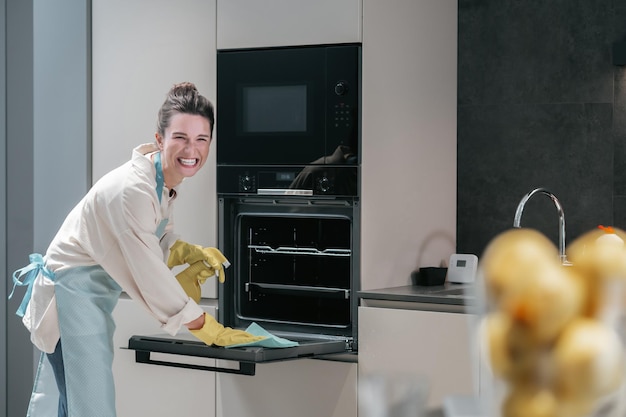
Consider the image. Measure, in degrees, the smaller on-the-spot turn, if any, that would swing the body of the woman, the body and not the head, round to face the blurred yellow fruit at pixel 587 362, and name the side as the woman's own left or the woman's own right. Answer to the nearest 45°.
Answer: approximately 90° to the woman's own right

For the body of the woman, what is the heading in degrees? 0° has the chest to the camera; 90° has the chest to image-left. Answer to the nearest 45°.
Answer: approximately 270°

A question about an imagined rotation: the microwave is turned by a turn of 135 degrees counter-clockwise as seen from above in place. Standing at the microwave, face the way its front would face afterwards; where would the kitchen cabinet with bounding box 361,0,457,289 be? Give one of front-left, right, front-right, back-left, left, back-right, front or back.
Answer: front

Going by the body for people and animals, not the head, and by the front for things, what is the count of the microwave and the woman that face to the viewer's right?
1

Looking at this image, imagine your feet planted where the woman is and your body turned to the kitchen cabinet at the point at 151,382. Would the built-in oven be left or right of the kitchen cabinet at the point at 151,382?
right

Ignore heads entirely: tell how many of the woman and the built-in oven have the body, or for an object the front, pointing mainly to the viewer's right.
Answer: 1

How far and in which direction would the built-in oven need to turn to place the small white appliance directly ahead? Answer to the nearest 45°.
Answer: approximately 135° to its left

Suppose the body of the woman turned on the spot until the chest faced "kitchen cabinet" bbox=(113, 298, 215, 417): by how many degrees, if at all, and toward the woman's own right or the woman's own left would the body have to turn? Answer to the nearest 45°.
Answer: approximately 90° to the woman's own left

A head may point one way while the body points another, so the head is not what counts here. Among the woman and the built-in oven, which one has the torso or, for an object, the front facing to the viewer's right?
the woman

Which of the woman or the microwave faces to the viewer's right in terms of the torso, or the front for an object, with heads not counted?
the woman

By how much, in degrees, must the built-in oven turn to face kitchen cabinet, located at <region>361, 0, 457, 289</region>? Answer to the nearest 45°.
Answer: approximately 135° to its left
